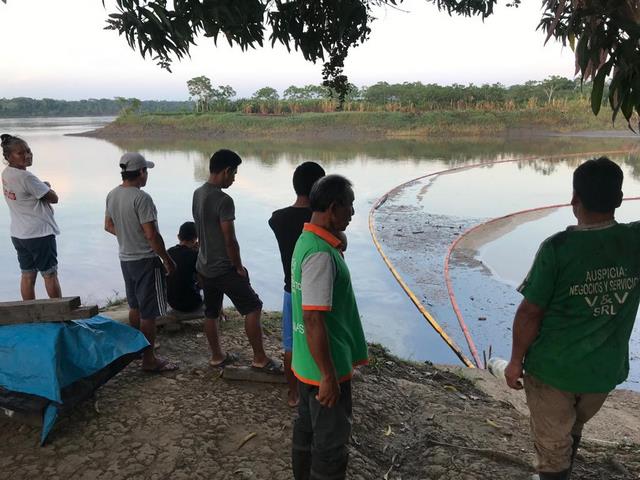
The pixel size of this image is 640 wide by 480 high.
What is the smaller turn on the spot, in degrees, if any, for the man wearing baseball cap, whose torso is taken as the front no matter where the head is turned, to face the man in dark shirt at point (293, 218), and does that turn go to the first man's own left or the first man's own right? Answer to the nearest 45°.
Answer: approximately 90° to the first man's own right

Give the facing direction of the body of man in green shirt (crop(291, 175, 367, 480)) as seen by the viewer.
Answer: to the viewer's right

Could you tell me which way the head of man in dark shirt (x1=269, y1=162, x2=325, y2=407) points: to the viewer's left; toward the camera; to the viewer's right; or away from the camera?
away from the camera

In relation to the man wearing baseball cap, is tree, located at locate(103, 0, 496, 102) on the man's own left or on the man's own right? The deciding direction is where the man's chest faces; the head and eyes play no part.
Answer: on the man's own right

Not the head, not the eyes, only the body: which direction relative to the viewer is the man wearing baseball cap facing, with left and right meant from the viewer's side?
facing away from the viewer and to the right of the viewer

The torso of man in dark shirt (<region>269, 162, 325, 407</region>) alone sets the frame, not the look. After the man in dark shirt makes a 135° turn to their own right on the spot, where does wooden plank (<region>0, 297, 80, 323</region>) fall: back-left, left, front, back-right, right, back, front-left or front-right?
back-right

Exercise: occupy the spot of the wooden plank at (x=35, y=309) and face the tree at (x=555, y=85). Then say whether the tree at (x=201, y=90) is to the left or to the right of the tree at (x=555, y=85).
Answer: left

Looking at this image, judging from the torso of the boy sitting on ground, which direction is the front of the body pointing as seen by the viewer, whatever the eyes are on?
away from the camera

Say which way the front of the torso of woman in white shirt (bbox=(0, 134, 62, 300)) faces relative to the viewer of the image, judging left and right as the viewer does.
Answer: facing away from the viewer and to the right of the viewer

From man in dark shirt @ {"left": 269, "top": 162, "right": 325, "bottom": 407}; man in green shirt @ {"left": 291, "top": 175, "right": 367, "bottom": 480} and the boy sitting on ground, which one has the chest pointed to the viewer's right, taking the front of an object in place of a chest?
the man in green shirt

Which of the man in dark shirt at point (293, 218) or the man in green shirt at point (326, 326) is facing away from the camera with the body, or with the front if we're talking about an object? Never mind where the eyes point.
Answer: the man in dark shirt

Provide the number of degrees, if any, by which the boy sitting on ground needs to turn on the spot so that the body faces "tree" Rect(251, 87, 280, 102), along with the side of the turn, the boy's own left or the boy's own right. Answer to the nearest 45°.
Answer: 0° — they already face it

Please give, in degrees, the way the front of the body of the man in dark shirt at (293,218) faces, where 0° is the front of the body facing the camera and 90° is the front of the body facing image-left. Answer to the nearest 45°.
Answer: approximately 180°

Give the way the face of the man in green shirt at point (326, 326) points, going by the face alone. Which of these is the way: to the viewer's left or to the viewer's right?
to the viewer's right

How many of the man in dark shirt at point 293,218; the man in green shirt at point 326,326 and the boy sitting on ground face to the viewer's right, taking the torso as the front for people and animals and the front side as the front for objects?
1

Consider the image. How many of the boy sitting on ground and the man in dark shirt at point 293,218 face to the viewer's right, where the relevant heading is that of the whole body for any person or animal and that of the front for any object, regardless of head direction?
0
